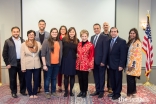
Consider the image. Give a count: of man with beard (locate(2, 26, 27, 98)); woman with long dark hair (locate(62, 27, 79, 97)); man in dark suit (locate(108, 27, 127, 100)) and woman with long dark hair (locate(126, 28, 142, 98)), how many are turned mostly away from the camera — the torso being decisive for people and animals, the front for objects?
0

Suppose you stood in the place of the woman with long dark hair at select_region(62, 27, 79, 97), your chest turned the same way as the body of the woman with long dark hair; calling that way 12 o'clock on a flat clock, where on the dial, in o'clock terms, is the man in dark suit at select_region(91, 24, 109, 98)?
The man in dark suit is roughly at 9 o'clock from the woman with long dark hair.

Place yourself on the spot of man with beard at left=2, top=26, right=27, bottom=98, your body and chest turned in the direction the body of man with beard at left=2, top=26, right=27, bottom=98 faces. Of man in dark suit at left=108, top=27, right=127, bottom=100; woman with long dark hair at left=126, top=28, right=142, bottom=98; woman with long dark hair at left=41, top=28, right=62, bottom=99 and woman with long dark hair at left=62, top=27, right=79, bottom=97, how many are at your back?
0

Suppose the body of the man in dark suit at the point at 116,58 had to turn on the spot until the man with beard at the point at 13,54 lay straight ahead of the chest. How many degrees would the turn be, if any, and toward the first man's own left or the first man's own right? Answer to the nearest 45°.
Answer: approximately 45° to the first man's own right

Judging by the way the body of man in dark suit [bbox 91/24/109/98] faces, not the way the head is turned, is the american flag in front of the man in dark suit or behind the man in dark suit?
behind

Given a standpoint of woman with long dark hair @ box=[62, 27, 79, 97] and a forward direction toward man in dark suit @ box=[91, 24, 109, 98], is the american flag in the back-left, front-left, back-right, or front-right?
front-left

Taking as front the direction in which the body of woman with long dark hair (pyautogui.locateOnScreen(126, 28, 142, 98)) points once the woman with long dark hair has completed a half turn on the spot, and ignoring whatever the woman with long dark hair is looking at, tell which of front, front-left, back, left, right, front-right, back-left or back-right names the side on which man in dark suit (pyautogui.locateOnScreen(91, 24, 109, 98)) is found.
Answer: back-left

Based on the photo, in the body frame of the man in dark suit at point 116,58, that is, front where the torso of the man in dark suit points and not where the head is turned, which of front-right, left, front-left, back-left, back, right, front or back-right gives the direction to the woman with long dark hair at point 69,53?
front-right

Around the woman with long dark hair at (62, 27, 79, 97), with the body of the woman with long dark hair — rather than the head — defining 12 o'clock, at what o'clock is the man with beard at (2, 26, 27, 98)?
The man with beard is roughly at 3 o'clock from the woman with long dark hair.

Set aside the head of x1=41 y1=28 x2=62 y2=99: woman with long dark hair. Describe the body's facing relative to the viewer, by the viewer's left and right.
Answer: facing the viewer and to the right of the viewer

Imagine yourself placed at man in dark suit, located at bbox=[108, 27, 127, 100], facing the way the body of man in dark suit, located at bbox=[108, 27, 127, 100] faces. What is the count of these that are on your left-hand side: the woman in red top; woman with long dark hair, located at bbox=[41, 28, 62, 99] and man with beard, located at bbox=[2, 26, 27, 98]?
0

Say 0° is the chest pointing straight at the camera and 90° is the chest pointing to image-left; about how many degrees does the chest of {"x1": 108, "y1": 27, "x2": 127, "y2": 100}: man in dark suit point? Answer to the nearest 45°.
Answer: approximately 45°

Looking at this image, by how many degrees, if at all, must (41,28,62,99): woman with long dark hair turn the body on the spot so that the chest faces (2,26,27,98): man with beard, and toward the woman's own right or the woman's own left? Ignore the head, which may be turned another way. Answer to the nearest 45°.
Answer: approximately 135° to the woman's own right

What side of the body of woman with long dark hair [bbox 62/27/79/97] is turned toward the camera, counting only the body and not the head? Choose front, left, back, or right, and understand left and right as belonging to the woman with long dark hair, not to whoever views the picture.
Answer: front

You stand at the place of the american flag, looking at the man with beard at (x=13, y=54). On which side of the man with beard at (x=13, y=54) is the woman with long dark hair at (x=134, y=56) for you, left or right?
left

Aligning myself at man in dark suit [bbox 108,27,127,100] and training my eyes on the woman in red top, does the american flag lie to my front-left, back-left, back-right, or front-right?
back-right
